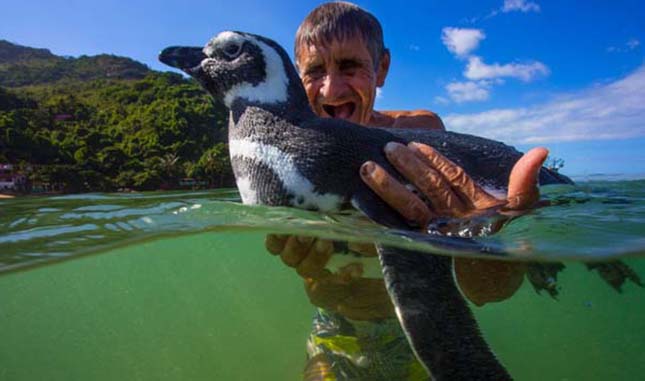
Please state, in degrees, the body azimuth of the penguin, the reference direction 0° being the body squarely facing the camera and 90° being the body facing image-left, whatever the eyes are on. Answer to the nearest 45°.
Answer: approximately 90°

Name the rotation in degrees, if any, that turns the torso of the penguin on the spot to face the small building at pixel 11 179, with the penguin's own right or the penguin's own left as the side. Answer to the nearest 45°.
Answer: approximately 45° to the penguin's own right
